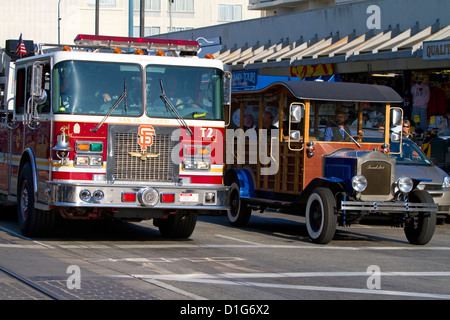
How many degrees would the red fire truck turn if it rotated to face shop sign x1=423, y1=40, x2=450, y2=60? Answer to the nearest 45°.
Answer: approximately 135° to its left

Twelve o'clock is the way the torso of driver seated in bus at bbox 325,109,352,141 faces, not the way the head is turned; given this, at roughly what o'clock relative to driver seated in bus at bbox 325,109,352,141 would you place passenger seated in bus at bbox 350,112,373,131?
passenger seated in bus at bbox 350,112,373,131 is roughly at 9 o'clock from driver seated in bus at bbox 325,109,352,141.

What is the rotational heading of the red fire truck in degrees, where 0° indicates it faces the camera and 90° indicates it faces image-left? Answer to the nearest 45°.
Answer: approximately 0°

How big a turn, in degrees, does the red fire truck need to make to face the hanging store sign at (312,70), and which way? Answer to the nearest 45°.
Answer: approximately 135° to its left

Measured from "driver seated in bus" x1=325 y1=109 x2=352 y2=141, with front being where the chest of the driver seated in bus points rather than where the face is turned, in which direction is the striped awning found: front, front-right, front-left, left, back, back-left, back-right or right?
back-left

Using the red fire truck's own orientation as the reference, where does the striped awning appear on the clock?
The striped awning is roughly at 7 o'clock from the red fire truck.

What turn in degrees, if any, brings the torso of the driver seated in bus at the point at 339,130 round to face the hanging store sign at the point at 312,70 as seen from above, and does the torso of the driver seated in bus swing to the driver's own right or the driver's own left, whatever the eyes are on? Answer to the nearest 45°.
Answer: approximately 135° to the driver's own left

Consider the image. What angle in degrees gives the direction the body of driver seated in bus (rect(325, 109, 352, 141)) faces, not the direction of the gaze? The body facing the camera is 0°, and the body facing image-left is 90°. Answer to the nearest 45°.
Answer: approximately 315°

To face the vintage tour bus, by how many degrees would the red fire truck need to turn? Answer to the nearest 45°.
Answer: approximately 135° to its left

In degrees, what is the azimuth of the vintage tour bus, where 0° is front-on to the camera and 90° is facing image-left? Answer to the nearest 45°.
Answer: approximately 315°

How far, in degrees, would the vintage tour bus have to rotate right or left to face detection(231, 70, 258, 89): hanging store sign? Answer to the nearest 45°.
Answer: approximately 135° to its left
